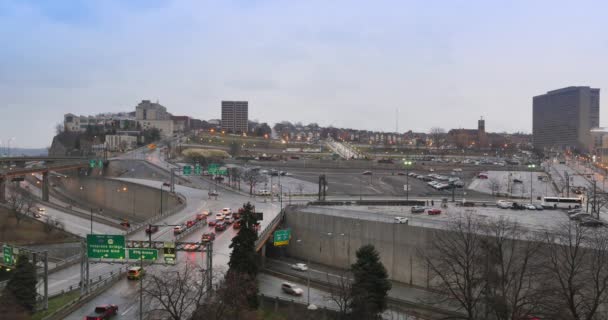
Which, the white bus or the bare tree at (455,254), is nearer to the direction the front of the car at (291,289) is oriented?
the bare tree

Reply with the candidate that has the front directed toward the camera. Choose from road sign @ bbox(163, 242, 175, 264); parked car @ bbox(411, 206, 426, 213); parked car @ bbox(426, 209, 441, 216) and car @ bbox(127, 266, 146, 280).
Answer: the road sign

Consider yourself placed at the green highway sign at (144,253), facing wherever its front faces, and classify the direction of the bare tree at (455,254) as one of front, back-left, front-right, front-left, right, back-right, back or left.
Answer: left

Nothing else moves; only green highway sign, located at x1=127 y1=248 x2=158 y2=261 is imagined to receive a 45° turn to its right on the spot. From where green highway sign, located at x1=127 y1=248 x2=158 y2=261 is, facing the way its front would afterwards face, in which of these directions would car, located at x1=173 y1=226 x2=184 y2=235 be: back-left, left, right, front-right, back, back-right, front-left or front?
back-right

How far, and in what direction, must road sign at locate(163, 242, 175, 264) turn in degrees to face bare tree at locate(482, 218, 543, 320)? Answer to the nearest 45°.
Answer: approximately 90° to its left
